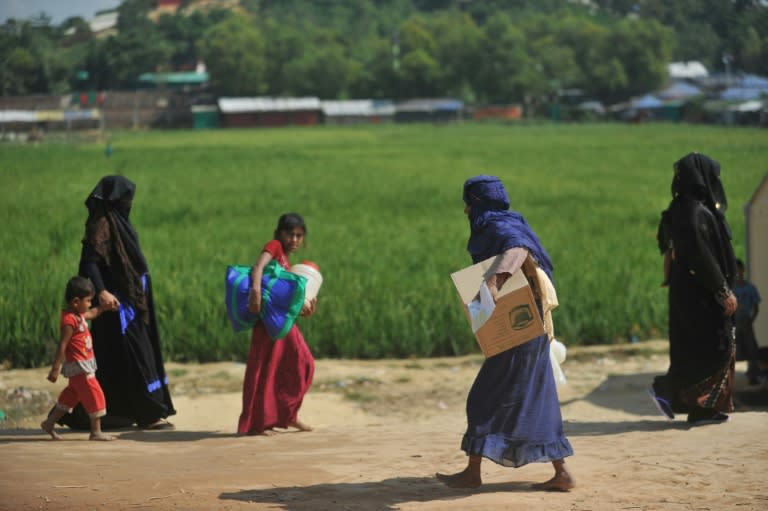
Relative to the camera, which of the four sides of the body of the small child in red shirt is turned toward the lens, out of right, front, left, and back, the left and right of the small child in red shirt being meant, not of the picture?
right

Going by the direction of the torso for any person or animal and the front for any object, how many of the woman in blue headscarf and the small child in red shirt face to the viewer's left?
1

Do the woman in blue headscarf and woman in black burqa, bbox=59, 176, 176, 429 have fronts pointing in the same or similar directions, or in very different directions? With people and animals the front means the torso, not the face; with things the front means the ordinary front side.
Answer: very different directions

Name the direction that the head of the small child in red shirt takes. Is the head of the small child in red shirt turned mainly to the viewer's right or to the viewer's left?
to the viewer's right

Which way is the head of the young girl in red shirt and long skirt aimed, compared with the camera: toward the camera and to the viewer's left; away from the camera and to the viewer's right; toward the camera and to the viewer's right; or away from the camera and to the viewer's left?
toward the camera and to the viewer's right

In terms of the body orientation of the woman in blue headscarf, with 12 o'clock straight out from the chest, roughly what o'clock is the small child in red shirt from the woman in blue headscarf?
The small child in red shirt is roughly at 1 o'clock from the woman in blue headscarf.
